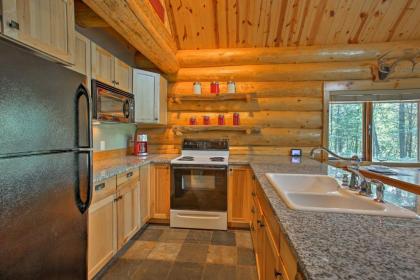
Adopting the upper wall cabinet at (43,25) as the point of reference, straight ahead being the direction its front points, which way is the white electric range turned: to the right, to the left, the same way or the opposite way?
to the right

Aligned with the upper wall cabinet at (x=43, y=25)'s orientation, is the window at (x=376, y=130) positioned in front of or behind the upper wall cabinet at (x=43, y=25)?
in front

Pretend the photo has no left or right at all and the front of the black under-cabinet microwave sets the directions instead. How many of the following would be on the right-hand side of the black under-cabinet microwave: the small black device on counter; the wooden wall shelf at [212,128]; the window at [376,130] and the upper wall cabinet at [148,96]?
0

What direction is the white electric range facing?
toward the camera

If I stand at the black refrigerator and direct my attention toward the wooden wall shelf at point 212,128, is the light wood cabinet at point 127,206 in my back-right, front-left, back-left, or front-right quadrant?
front-left

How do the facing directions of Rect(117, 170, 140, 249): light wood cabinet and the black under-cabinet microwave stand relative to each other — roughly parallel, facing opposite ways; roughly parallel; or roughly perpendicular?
roughly parallel

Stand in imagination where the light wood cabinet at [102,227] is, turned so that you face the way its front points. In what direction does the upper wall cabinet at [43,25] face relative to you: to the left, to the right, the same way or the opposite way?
the same way

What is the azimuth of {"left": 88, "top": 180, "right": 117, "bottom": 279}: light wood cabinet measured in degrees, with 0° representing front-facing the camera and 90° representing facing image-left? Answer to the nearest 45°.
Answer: approximately 315°

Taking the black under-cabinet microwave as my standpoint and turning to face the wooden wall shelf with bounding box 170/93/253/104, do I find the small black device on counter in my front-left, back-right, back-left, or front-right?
front-right

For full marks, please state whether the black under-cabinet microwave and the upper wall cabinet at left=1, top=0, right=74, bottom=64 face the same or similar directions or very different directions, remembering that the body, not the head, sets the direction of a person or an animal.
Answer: same or similar directions

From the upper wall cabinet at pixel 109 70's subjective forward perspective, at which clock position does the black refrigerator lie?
The black refrigerator is roughly at 2 o'clock from the upper wall cabinet.

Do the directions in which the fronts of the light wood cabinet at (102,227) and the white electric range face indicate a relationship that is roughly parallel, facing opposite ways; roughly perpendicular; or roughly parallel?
roughly perpendicular

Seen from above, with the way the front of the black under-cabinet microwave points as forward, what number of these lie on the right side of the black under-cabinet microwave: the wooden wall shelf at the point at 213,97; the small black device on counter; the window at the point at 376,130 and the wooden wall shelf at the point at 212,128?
0

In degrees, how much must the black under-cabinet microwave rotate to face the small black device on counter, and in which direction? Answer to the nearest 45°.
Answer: approximately 45° to its left

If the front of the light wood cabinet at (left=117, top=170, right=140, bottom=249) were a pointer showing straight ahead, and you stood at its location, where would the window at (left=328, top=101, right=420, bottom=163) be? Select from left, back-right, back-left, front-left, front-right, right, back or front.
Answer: front-left

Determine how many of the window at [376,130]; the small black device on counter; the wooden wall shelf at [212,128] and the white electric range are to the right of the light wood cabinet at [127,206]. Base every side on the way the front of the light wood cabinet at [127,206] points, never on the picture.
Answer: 0

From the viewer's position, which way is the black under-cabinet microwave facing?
facing the viewer and to the right of the viewer
